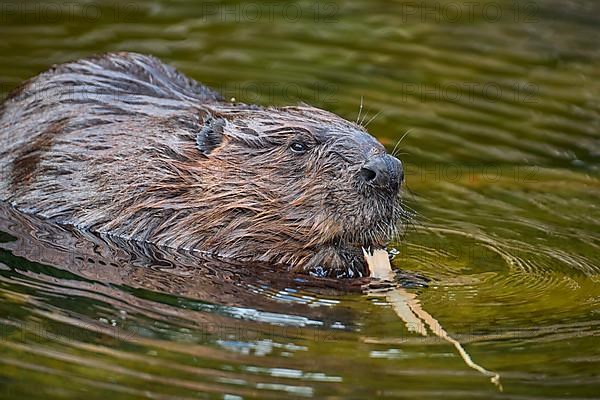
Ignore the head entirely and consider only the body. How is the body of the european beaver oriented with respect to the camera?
to the viewer's right
